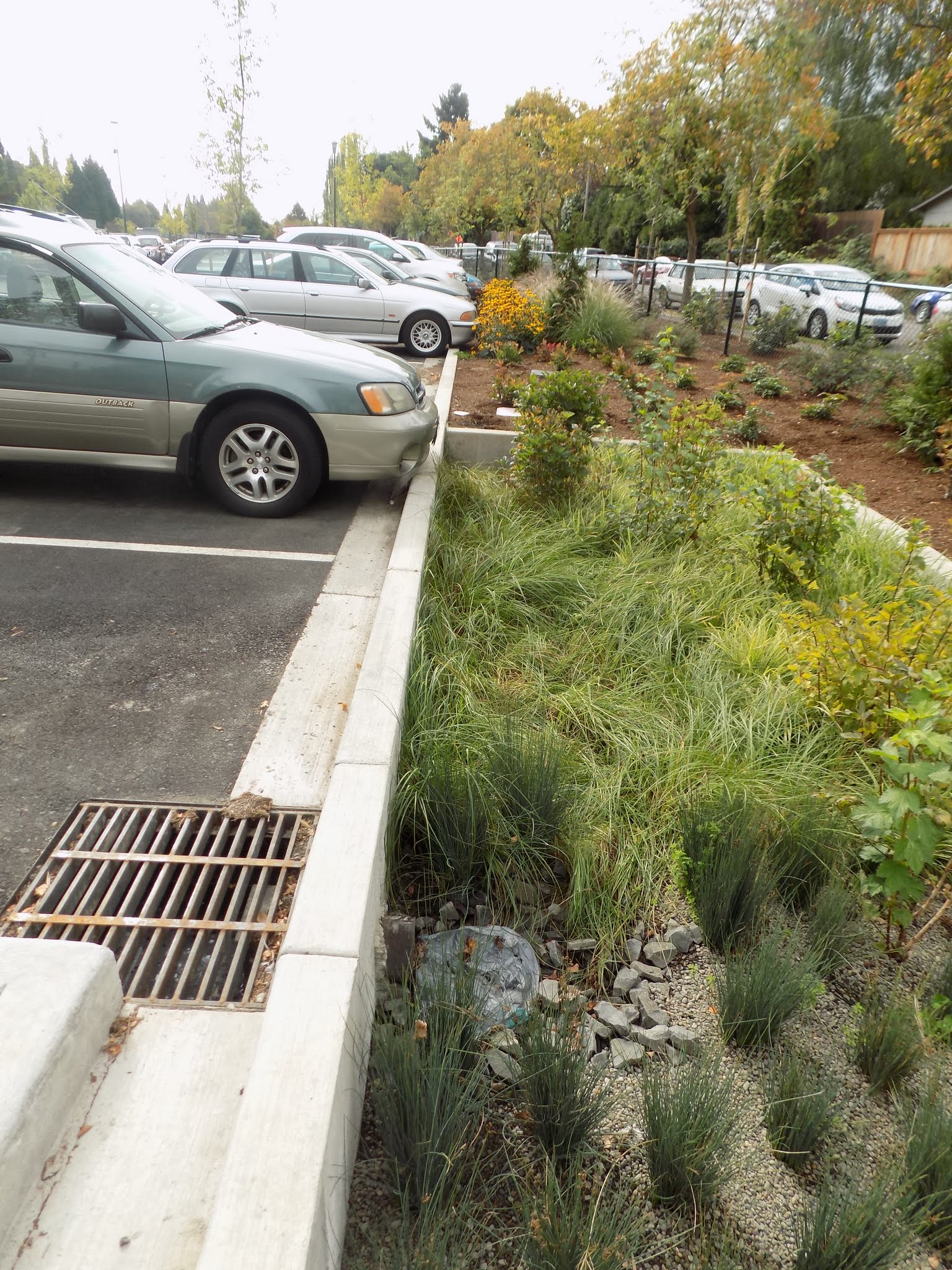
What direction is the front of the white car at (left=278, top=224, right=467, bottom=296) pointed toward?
to the viewer's right

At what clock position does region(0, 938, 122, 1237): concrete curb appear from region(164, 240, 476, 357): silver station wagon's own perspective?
The concrete curb is roughly at 3 o'clock from the silver station wagon.

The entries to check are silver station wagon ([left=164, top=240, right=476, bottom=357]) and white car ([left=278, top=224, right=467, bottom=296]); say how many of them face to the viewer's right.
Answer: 2

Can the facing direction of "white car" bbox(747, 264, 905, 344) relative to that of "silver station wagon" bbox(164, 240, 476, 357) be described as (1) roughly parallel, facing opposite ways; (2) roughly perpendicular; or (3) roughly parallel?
roughly perpendicular

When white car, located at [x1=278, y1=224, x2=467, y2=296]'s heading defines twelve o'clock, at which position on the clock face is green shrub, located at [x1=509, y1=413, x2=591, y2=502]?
The green shrub is roughly at 3 o'clock from the white car.

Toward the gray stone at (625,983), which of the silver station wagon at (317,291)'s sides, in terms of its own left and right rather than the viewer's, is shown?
right

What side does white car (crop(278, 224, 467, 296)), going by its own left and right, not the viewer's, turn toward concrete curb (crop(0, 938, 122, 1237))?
right

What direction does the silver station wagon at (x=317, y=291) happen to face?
to the viewer's right

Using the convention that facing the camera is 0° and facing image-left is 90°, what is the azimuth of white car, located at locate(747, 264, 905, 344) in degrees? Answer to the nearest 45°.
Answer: approximately 315°

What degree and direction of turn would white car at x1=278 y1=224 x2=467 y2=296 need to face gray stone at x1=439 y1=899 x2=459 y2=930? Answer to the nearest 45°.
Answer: approximately 90° to its right

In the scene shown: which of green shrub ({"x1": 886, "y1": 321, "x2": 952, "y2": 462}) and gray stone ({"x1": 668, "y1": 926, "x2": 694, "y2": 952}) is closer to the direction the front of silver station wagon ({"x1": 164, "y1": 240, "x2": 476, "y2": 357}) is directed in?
the green shrub

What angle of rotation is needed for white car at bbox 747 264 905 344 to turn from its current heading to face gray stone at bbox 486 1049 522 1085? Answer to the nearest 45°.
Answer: approximately 45° to its right

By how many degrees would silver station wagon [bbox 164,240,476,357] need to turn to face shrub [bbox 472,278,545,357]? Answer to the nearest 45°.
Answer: approximately 45° to its right
